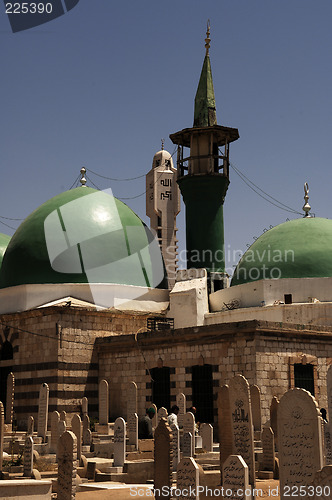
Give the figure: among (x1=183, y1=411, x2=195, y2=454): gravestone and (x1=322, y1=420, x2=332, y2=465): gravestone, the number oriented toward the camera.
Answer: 2

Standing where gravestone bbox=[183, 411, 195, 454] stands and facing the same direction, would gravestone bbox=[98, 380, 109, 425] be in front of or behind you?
behind

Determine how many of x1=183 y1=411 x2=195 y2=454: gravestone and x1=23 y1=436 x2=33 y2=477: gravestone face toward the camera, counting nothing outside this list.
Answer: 2

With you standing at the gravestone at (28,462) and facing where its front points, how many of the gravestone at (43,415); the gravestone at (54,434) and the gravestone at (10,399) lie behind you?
3

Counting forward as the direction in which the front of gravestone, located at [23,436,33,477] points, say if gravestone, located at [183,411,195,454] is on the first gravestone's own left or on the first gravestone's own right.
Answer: on the first gravestone's own left

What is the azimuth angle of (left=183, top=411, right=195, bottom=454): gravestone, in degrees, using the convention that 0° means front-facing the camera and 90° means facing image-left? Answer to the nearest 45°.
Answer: approximately 0°

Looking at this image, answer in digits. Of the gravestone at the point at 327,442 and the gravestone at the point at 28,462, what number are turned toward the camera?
2

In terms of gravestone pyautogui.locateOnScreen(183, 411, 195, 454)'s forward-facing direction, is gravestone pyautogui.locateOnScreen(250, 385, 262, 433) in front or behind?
behind

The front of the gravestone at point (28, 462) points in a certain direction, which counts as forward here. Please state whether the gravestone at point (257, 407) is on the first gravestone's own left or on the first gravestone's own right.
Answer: on the first gravestone's own left

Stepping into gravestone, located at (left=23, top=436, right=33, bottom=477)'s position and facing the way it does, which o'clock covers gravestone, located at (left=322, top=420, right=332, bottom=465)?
gravestone, located at (left=322, top=420, right=332, bottom=465) is roughly at 10 o'clock from gravestone, located at (left=23, top=436, right=33, bottom=477).

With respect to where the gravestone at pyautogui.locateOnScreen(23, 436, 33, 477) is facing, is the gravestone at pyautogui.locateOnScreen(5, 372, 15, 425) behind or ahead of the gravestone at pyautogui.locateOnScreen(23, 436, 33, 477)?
behind

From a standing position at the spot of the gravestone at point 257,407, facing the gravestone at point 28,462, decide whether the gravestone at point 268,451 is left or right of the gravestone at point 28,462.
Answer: left

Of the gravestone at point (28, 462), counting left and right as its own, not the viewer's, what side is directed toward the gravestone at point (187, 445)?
left

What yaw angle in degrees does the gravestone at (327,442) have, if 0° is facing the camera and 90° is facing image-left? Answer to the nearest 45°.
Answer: approximately 0°

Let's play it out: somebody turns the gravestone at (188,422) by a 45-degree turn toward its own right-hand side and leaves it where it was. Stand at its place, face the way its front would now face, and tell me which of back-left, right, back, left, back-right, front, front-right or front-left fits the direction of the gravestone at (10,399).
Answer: right
